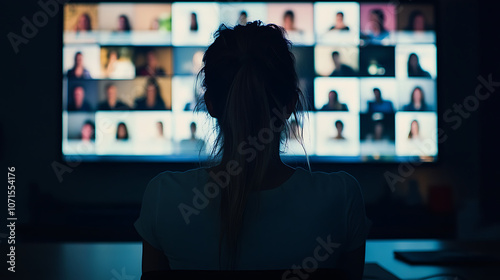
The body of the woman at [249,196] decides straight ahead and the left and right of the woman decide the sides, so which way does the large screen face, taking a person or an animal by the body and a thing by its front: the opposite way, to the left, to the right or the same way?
the opposite way

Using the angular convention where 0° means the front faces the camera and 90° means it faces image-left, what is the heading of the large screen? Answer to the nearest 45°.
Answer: approximately 0°

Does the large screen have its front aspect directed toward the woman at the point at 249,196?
yes

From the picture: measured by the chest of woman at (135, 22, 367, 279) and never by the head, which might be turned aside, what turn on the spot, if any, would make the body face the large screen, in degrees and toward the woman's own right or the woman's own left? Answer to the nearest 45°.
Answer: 0° — they already face it

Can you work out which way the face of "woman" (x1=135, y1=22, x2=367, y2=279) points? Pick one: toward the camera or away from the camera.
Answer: away from the camera

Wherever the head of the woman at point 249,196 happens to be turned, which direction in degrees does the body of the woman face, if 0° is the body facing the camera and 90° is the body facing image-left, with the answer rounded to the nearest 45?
approximately 180°

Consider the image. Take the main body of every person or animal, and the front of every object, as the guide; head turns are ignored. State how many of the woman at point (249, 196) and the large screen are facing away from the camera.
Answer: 1

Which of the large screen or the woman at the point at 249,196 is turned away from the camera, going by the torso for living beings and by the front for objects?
the woman
